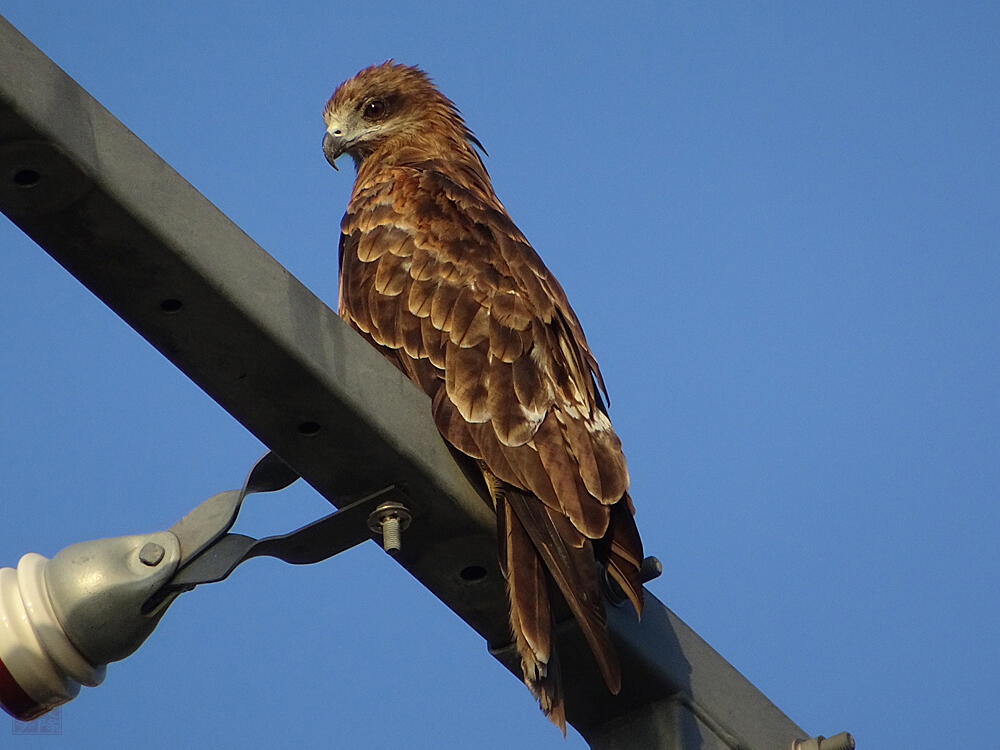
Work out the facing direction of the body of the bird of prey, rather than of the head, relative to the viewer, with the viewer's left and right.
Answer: facing away from the viewer and to the left of the viewer
